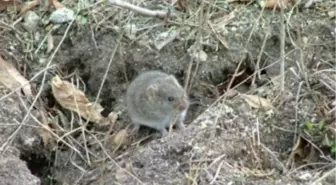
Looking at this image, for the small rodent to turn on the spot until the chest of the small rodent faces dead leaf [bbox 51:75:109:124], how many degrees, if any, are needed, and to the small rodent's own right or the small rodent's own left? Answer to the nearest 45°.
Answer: approximately 135° to the small rodent's own right

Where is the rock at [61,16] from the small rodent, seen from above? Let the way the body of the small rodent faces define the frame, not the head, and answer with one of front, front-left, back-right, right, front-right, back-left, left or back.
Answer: back

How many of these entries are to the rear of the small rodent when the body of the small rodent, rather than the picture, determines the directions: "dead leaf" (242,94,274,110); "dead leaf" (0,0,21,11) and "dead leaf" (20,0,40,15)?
2

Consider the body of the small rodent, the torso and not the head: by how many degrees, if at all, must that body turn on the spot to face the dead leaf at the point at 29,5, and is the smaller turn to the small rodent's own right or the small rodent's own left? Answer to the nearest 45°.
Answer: approximately 180°

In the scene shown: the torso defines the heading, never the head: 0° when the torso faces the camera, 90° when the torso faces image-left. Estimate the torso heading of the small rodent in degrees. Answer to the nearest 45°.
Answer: approximately 315°

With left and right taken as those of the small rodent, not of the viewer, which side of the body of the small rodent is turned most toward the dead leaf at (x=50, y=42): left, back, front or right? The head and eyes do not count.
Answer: back

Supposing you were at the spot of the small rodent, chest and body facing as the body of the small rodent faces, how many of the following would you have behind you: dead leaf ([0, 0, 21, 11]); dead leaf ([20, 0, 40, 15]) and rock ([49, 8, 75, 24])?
3

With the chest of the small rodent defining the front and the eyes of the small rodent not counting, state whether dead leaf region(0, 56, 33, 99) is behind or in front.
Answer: behind

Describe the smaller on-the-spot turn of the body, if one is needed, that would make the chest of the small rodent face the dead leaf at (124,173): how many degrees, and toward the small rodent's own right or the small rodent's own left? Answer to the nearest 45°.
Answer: approximately 45° to the small rodent's own right

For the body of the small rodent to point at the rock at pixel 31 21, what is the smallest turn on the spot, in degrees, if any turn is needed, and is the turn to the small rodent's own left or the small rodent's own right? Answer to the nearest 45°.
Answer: approximately 180°

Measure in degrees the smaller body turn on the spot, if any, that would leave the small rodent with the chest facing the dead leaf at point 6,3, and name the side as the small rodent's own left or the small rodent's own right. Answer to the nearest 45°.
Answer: approximately 180°
